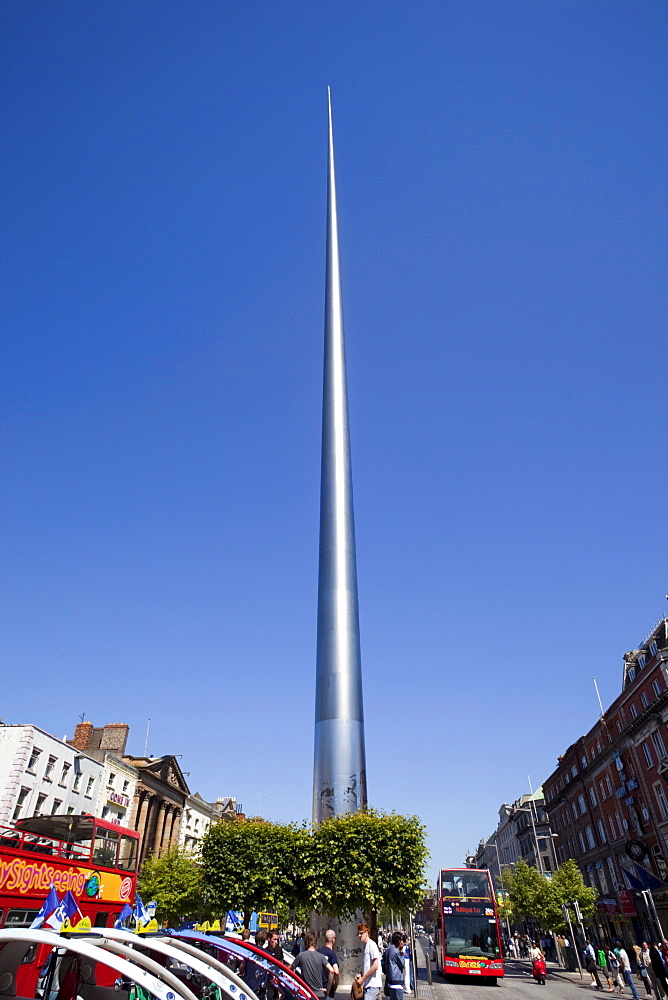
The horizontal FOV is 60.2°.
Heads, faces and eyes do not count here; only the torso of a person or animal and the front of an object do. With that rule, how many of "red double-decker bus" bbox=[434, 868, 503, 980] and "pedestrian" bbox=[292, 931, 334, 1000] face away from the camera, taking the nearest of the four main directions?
1

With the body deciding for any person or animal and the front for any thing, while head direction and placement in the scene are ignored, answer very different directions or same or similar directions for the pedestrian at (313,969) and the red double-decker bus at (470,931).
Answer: very different directions

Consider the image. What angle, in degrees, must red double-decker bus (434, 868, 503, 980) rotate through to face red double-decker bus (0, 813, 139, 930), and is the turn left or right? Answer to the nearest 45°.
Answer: approximately 45° to its right

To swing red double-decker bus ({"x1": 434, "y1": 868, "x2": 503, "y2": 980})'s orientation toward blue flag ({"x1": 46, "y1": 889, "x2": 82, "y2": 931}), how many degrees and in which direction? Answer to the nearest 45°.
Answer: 0° — it already faces it

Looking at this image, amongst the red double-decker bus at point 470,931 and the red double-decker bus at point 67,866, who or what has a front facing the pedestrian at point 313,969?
the red double-decker bus at point 470,931

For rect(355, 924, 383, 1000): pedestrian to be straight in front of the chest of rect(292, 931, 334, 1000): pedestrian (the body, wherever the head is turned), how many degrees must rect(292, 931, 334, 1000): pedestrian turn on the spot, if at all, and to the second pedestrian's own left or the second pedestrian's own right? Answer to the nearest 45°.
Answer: approximately 45° to the second pedestrian's own right

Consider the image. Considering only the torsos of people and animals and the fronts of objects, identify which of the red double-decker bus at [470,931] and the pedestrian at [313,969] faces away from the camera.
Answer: the pedestrian

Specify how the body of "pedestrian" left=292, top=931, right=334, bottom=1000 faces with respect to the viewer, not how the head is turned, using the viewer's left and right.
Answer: facing away from the viewer
